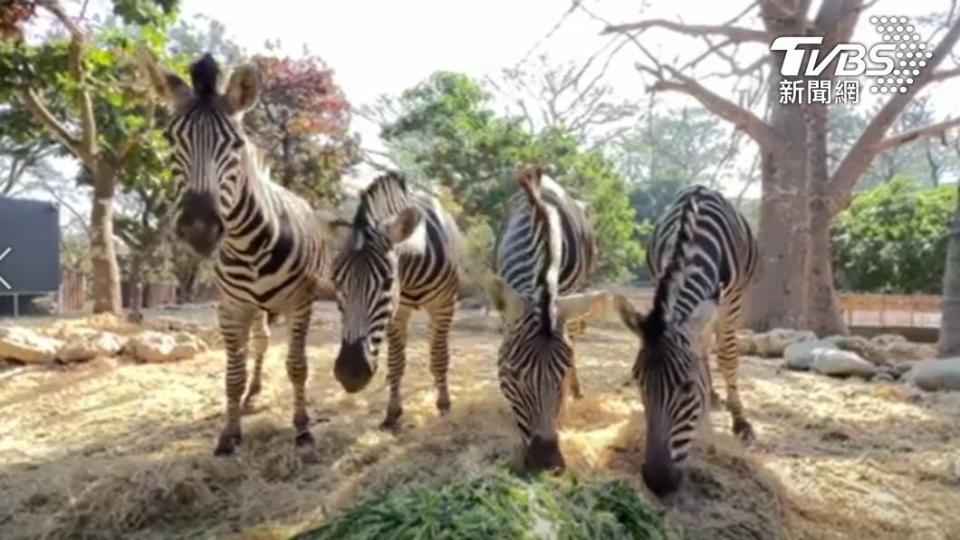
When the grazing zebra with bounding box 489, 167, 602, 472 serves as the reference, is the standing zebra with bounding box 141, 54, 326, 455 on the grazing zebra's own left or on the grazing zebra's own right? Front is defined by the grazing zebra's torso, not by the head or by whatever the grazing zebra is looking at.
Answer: on the grazing zebra's own right

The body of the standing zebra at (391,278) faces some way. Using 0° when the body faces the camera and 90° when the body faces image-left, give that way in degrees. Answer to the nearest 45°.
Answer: approximately 45°

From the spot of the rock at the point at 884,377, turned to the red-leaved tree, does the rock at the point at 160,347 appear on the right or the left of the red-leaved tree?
left

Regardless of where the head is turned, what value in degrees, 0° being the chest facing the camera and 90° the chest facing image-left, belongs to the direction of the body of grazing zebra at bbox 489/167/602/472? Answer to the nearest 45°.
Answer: approximately 0°

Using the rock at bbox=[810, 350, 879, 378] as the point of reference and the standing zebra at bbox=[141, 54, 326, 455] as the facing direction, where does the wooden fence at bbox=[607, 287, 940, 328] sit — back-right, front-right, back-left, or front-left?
back-right

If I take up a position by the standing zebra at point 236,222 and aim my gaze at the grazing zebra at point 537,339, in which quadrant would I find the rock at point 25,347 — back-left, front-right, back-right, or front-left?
back-left
